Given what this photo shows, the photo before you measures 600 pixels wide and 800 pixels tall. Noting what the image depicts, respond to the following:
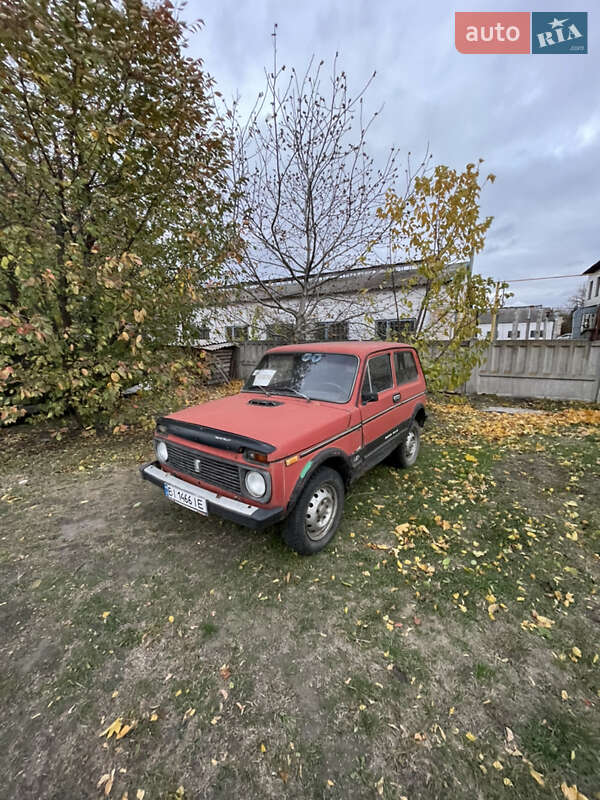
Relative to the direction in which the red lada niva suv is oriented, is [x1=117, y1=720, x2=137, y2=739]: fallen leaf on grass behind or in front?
in front

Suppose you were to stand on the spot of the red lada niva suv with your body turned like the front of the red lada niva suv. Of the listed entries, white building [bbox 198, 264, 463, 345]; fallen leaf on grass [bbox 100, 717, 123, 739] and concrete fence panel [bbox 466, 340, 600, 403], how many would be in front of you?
1

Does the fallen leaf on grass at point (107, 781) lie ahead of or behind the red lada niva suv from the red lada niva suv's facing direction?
ahead

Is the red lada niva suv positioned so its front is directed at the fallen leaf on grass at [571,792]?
no

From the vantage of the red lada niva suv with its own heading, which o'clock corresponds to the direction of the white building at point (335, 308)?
The white building is roughly at 5 o'clock from the red lada niva suv.

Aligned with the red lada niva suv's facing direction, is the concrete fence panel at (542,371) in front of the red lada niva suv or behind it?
behind

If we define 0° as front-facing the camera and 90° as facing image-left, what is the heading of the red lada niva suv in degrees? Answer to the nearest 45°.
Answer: approximately 45°

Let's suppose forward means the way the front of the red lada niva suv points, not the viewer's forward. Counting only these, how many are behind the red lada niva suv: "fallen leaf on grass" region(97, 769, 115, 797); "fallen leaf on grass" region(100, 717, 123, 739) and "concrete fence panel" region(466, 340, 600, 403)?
1

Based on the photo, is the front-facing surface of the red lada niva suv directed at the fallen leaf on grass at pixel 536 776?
no

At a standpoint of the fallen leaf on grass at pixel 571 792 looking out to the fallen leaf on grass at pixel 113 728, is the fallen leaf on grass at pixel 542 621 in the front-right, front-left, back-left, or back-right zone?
back-right

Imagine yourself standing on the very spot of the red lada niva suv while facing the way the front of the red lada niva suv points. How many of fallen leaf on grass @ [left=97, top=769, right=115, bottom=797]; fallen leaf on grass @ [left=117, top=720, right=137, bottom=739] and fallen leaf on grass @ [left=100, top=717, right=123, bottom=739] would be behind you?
0

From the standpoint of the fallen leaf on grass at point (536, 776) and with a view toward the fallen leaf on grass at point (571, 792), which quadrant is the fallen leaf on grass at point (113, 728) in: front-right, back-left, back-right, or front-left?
back-right

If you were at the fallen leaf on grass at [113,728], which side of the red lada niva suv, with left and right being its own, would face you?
front
